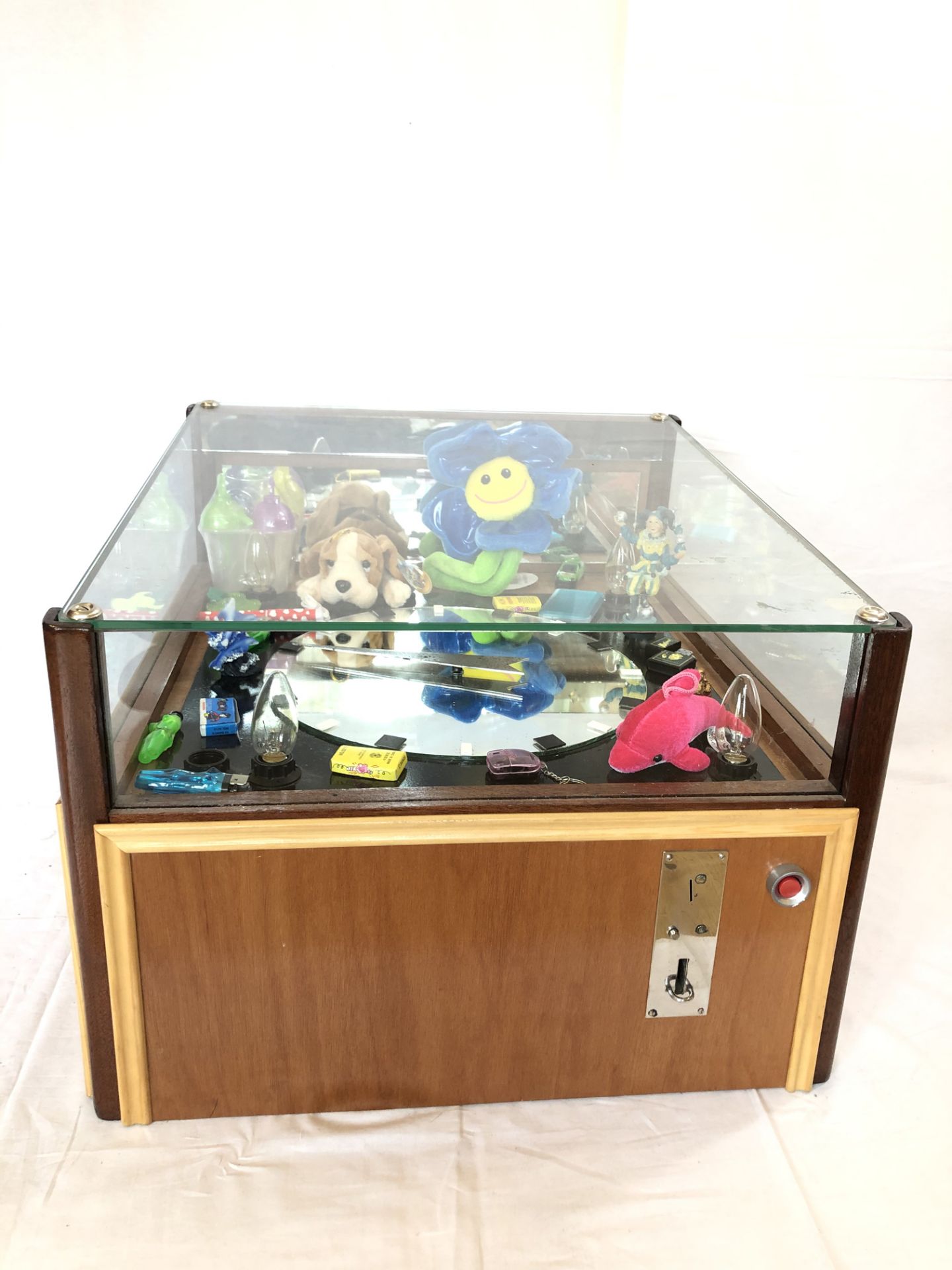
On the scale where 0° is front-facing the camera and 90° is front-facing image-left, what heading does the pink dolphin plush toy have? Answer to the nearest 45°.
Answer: approximately 45°

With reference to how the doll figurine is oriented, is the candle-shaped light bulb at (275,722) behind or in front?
in front

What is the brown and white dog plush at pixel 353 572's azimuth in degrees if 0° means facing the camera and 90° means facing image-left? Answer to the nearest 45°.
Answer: approximately 0°

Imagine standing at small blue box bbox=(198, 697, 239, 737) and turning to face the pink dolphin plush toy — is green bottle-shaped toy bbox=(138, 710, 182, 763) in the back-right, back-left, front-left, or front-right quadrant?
back-right

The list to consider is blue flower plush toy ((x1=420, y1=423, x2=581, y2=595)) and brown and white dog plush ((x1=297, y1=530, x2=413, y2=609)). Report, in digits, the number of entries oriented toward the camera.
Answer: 2
